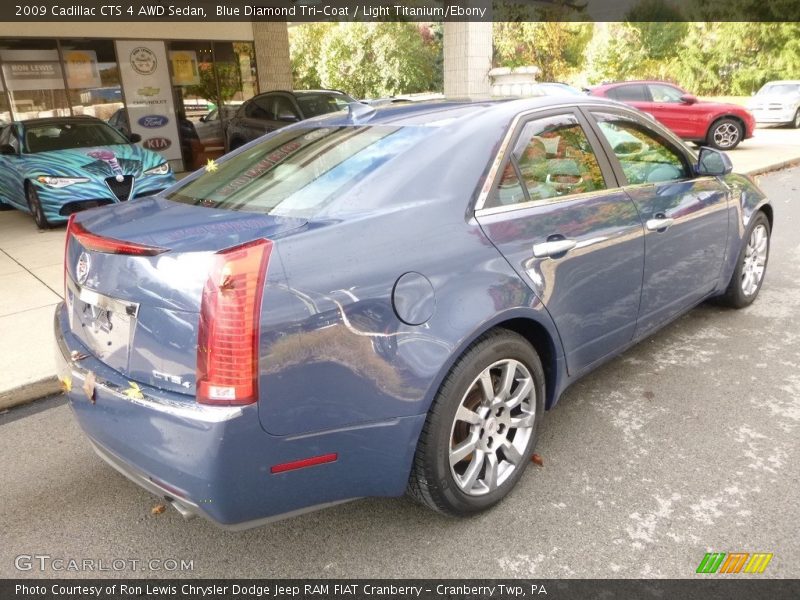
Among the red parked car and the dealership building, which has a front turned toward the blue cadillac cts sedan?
the dealership building

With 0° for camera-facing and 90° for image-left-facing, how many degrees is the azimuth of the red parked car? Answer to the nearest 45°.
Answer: approximately 270°

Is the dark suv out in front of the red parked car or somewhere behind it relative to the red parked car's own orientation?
behind

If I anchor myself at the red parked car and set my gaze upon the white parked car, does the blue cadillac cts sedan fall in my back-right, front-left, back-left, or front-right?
back-right

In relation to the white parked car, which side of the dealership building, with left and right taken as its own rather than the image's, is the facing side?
left

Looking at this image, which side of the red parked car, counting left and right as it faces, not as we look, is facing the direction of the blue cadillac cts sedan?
right

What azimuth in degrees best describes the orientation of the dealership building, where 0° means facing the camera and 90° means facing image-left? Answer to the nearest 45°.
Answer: approximately 0°

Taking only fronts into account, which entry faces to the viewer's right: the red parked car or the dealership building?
the red parked car

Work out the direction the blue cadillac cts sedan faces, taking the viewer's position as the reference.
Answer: facing away from the viewer and to the right of the viewer

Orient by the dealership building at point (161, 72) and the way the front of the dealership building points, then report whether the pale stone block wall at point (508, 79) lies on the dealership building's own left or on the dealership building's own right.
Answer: on the dealership building's own left

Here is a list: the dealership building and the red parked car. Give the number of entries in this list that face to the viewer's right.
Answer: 1

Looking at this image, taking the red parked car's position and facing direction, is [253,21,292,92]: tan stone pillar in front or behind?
behind
